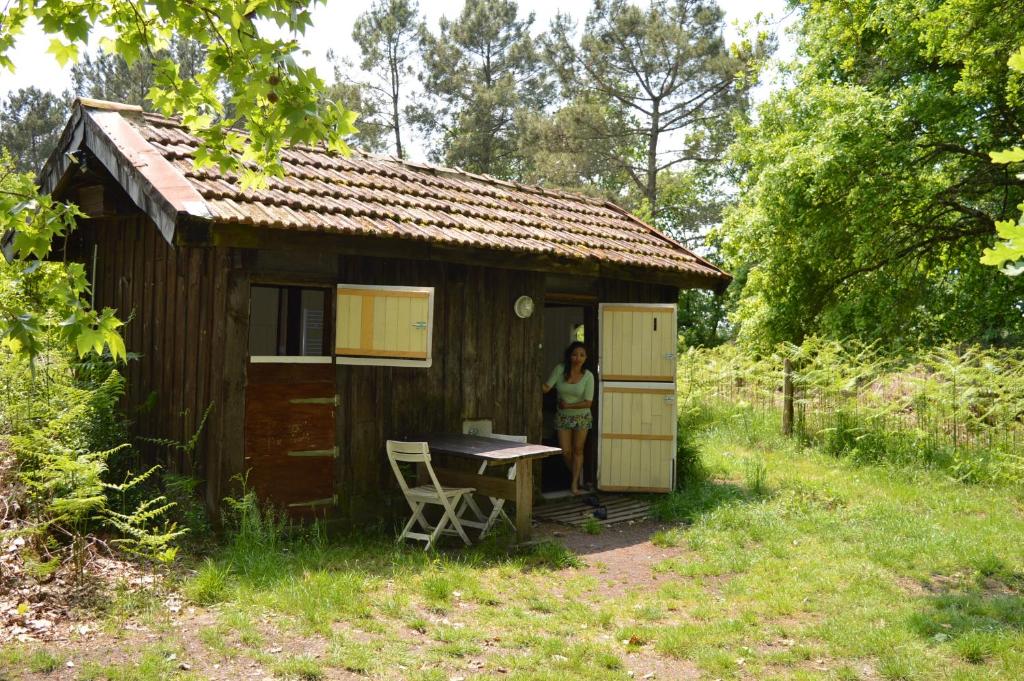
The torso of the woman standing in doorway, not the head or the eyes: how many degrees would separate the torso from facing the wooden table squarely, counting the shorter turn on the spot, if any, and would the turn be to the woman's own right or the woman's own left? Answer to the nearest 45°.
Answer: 0° — they already face it

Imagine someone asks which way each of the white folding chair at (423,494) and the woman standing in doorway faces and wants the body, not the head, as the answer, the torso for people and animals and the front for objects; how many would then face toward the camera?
1

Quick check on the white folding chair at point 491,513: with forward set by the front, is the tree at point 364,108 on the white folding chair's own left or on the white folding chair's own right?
on the white folding chair's own right

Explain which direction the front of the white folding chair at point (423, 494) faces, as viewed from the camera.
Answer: facing away from the viewer and to the right of the viewer

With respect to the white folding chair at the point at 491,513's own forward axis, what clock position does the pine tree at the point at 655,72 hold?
The pine tree is roughly at 5 o'clock from the white folding chair.

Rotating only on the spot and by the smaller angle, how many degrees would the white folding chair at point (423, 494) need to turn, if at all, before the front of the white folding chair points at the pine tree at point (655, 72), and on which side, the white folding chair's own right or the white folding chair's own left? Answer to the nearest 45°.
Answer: approximately 45° to the white folding chair's own left

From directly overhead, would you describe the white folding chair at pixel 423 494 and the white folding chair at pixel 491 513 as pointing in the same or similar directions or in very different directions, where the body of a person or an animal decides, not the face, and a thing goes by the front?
very different directions

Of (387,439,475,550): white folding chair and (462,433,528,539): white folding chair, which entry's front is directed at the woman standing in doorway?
(387,439,475,550): white folding chair

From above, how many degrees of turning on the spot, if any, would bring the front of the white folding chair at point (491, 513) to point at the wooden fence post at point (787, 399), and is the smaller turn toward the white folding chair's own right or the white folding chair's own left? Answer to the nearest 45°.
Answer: approximately 180°

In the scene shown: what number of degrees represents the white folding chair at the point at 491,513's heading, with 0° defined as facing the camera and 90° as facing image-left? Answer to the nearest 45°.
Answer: approximately 45°

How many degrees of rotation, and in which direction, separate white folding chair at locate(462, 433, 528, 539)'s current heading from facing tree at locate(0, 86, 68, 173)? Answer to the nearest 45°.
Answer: approximately 90° to its right

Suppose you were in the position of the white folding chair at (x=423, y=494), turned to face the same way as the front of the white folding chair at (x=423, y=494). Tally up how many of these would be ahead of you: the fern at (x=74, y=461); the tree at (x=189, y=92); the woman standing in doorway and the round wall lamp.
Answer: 2

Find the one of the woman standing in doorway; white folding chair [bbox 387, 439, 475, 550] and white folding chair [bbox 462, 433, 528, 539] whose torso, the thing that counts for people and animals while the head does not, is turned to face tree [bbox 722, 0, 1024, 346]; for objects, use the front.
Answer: white folding chair [bbox 387, 439, 475, 550]
